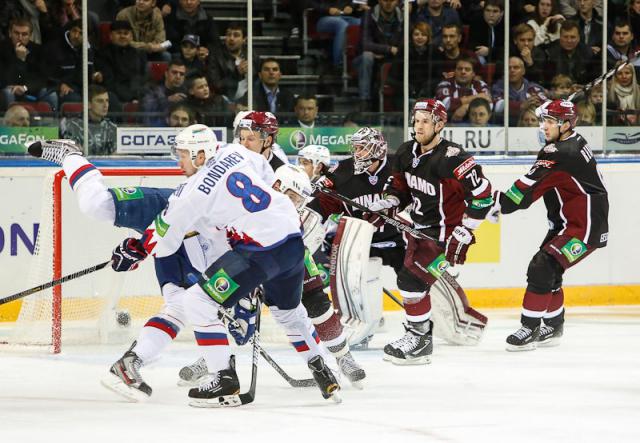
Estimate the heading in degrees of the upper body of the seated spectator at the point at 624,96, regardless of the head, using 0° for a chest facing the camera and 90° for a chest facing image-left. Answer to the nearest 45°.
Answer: approximately 0°

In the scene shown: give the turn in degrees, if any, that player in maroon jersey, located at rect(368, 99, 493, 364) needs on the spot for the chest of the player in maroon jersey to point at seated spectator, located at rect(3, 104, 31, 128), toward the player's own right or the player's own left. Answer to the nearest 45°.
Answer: approximately 90° to the player's own right

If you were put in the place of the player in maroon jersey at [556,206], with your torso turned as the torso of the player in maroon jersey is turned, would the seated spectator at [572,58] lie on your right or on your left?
on your right

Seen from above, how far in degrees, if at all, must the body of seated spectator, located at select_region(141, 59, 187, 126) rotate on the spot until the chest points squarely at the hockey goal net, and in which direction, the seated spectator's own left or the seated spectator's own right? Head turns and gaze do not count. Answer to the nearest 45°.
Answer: approximately 45° to the seated spectator's own right

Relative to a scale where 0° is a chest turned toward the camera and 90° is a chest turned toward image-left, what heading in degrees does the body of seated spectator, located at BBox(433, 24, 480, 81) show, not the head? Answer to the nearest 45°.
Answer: approximately 45°

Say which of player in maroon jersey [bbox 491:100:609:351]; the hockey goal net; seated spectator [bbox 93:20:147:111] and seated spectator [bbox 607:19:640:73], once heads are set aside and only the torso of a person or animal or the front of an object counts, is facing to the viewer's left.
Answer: the player in maroon jersey

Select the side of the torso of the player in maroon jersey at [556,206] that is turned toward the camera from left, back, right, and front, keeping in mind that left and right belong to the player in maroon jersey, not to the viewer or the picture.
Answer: left

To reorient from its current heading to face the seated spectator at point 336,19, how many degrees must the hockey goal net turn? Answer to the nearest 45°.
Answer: approximately 90° to its left
